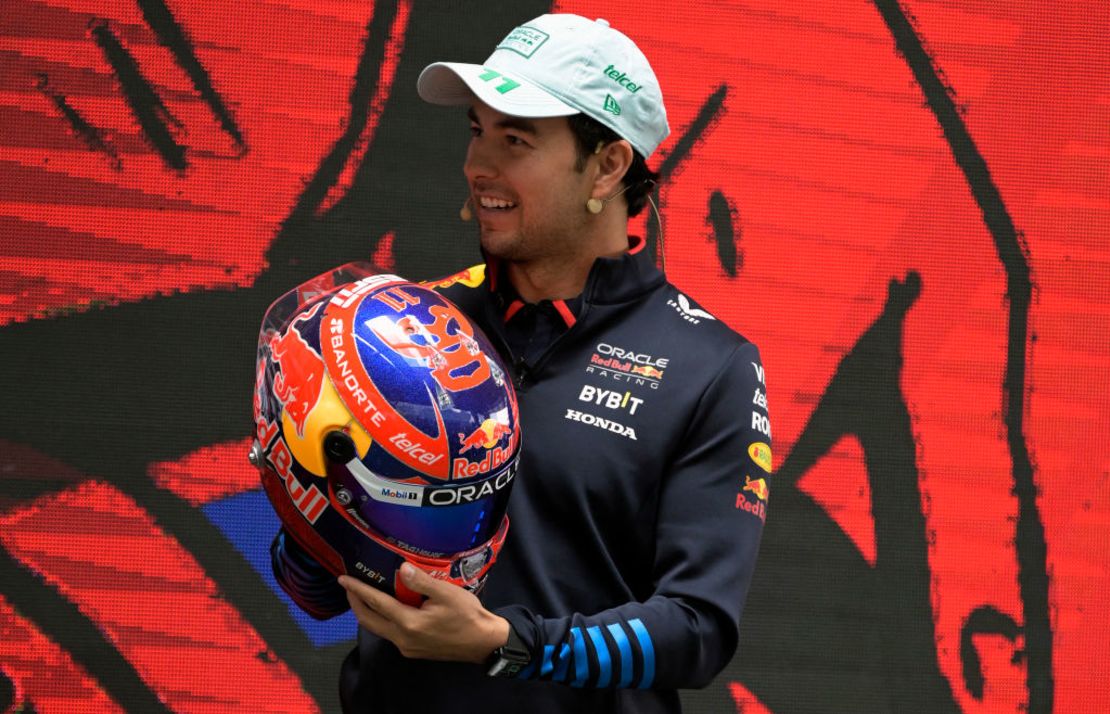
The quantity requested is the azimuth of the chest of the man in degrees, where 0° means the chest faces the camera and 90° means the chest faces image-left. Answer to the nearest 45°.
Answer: approximately 45°
